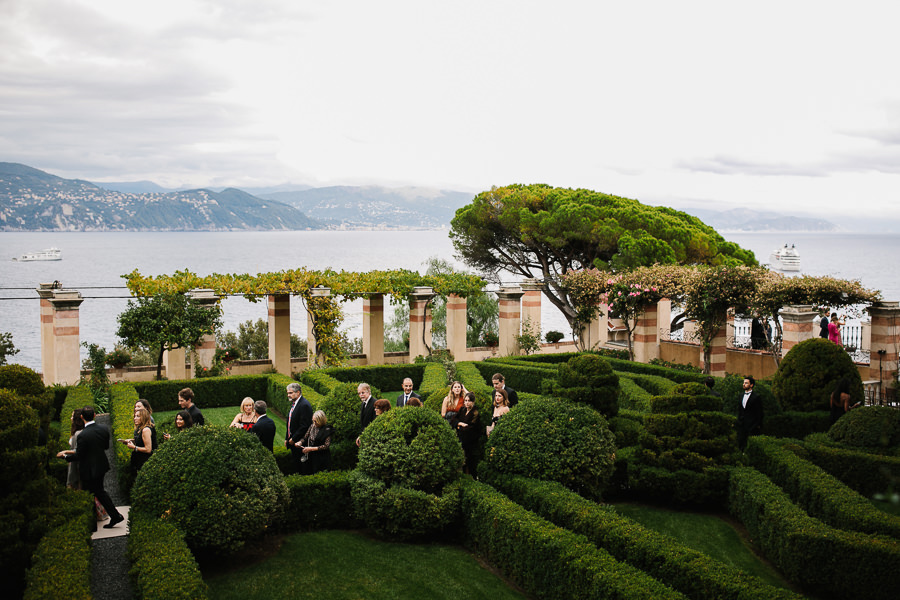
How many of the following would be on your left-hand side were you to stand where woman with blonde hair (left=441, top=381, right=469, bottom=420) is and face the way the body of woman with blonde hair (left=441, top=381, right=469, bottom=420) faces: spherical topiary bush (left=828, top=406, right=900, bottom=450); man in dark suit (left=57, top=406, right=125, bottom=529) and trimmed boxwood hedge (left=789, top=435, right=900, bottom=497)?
2

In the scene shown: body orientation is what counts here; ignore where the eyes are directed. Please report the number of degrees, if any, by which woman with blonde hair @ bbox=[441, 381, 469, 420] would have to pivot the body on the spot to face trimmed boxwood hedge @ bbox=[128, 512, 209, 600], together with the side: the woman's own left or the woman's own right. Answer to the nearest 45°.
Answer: approximately 45° to the woman's own right

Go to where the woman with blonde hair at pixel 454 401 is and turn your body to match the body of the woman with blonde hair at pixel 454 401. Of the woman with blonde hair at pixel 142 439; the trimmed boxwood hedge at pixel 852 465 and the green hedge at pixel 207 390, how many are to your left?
1

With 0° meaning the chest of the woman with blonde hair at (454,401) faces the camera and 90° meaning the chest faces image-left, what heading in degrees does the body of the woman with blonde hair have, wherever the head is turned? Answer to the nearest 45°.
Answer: approximately 0°

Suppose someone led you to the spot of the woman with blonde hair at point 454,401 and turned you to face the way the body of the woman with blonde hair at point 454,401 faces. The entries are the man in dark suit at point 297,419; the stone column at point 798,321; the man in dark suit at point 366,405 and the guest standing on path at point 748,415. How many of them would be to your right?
2

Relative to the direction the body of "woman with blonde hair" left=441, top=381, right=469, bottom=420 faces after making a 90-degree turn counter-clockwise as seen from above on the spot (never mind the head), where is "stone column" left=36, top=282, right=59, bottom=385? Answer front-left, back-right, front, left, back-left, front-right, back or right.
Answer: back-left

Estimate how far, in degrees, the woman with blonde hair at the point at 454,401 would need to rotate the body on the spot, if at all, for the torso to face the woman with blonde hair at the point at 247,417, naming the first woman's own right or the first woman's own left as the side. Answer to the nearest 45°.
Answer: approximately 90° to the first woman's own right

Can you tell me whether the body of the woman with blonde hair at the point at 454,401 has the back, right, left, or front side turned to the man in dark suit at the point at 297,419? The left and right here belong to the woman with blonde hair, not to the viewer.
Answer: right

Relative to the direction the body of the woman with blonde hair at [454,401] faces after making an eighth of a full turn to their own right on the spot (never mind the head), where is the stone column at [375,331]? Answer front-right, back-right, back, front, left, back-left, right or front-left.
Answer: back-right

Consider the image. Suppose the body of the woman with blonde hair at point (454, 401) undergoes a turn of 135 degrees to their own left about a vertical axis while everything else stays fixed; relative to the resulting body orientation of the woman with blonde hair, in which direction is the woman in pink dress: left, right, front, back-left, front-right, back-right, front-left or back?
front

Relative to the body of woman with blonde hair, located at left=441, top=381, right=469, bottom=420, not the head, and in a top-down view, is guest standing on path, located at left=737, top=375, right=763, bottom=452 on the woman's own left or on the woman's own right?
on the woman's own left

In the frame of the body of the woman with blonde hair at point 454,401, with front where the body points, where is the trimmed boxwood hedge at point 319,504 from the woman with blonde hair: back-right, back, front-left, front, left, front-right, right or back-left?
front-right
